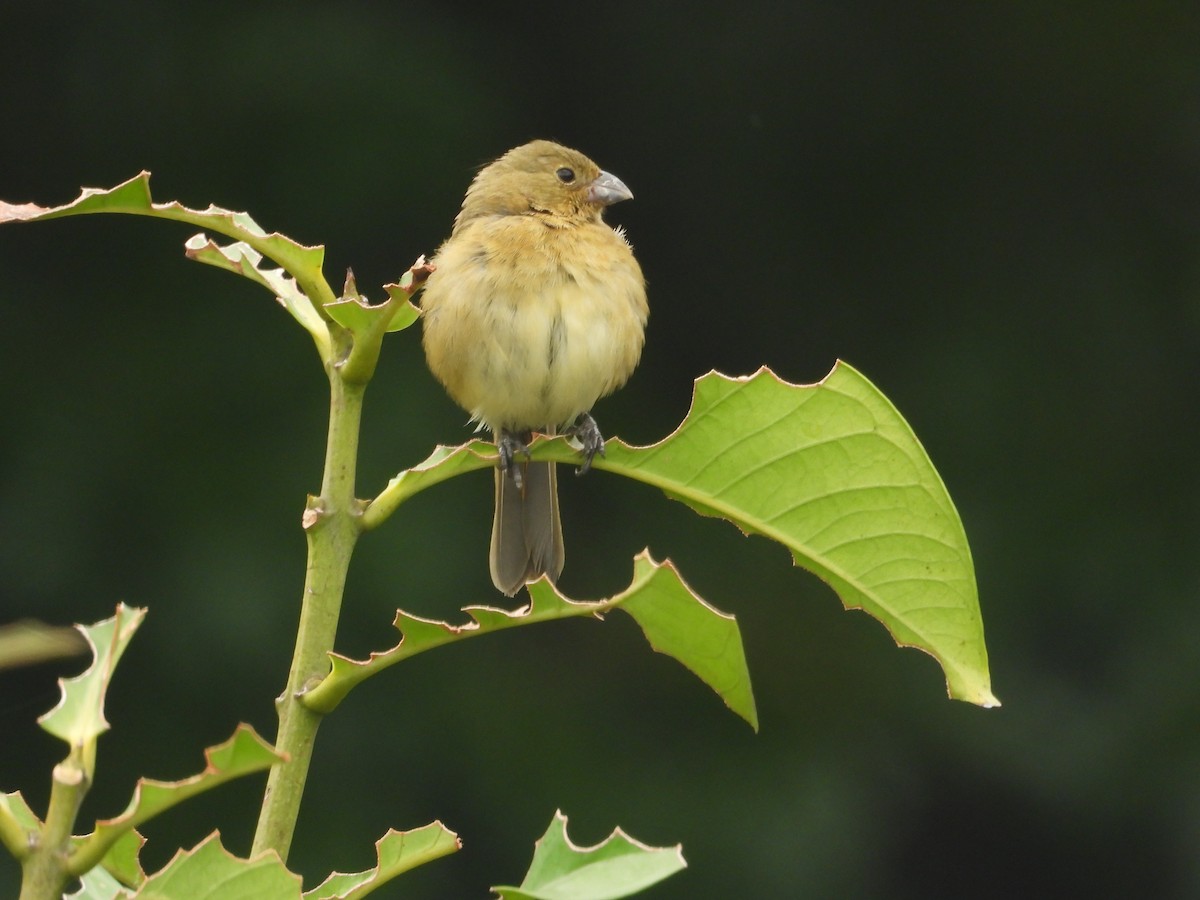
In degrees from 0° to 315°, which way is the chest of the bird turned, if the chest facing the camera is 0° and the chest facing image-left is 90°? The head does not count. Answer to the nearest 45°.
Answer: approximately 0°
